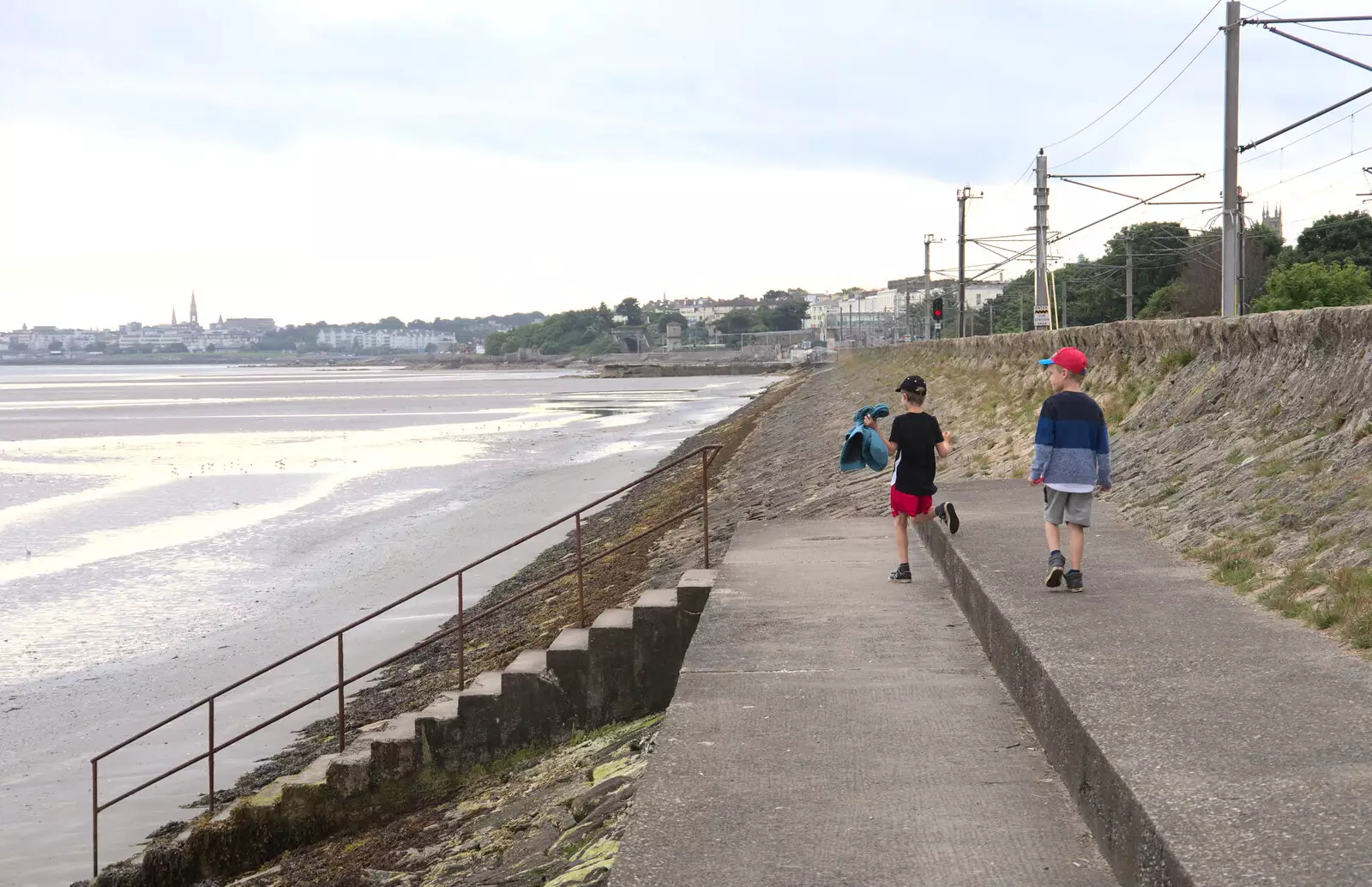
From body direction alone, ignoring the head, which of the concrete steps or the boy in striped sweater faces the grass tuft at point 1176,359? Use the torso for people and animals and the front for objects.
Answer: the boy in striped sweater

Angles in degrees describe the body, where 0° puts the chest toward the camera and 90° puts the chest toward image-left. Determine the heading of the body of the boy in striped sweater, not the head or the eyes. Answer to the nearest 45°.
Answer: approximately 180°

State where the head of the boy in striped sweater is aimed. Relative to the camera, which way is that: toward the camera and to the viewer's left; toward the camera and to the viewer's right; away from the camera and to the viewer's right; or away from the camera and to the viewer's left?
away from the camera and to the viewer's left

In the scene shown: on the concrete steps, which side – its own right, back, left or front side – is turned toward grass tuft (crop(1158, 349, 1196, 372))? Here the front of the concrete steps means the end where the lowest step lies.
back

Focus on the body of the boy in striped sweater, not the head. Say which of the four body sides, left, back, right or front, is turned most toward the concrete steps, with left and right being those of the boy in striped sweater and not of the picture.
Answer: left

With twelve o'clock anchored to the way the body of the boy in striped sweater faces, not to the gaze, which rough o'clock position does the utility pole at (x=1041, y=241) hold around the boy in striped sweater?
The utility pole is roughly at 12 o'clock from the boy in striped sweater.

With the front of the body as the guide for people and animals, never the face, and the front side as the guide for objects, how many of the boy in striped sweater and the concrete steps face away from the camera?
1

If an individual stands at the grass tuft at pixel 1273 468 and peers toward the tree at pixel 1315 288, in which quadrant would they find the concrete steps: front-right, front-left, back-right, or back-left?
back-left

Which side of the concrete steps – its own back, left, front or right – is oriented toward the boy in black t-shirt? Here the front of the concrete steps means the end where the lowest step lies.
back

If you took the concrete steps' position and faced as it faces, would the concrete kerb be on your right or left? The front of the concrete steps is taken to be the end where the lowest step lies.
on your left
